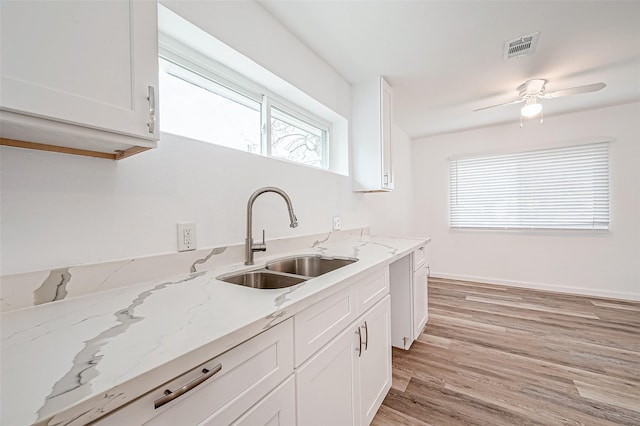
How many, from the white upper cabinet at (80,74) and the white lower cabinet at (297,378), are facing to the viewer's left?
0

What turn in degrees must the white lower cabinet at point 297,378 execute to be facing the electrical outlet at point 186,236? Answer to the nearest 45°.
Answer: approximately 180°

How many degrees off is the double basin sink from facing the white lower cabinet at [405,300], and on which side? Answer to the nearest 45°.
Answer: approximately 90° to its left

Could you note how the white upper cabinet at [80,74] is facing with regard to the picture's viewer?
facing the viewer and to the right of the viewer

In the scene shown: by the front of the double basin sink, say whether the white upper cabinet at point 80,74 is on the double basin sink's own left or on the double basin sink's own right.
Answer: on the double basin sink's own right

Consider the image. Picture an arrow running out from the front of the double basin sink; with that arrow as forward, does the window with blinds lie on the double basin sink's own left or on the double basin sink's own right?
on the double basin sink's own left

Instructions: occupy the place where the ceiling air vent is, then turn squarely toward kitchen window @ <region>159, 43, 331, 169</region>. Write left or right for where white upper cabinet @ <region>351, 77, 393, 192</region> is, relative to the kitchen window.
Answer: right

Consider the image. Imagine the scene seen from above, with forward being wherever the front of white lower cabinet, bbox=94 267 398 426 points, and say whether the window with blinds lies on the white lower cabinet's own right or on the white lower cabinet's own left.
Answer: on the white lower cabinet's own left
